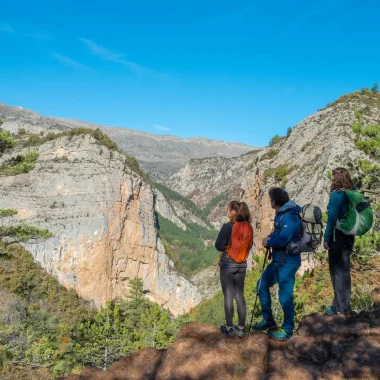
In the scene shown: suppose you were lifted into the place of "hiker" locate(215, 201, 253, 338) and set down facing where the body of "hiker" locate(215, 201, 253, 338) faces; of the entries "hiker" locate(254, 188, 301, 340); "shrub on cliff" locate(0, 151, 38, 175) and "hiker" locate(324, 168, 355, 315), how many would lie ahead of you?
1

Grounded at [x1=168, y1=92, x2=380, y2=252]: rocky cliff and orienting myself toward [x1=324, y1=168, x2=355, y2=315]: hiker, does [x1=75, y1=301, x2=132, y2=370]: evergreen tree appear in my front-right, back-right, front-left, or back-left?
front-right

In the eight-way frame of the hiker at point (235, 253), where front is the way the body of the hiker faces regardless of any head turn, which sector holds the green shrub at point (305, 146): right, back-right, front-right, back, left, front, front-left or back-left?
front-right

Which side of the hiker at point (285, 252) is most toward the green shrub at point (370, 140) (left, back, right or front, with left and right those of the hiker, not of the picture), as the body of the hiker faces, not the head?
right

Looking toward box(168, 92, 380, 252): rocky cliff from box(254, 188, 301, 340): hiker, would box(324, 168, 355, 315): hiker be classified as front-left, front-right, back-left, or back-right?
front-right

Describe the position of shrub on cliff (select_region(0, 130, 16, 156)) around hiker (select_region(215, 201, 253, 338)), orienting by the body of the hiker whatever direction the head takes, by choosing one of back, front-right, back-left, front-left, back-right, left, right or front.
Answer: front

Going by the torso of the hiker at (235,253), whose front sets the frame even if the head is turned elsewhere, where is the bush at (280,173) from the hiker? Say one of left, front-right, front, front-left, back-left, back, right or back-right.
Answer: front-right

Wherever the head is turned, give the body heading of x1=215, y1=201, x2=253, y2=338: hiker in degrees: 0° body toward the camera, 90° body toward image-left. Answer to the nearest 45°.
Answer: approximately 135°

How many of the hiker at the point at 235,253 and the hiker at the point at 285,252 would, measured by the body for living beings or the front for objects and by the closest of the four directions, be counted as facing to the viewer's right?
0
